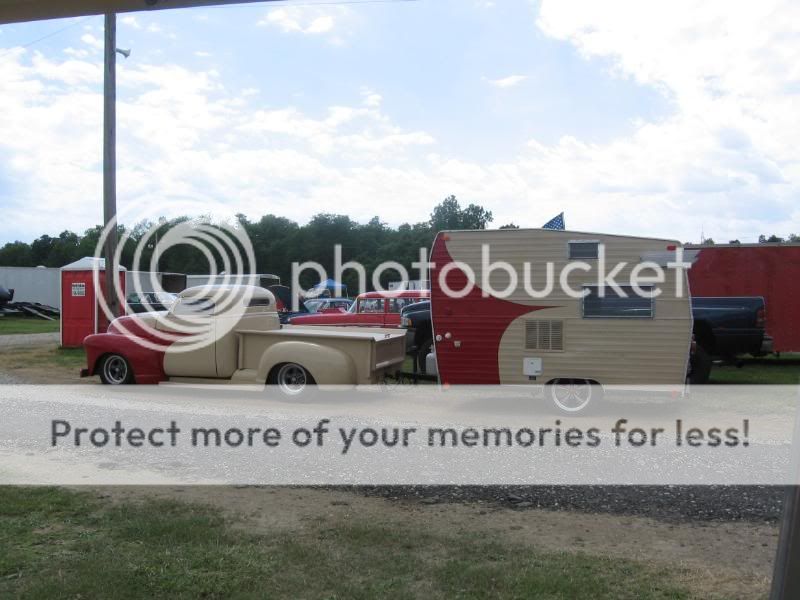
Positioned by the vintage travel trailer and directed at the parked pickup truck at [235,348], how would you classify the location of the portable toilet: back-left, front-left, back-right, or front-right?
front-right

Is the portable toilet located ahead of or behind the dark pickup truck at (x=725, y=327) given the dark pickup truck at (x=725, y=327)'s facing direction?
ahead

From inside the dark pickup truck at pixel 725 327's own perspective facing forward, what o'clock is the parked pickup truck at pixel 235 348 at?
The parked pickup truck is roughly at 11 o'clock from the dark pickup truck.

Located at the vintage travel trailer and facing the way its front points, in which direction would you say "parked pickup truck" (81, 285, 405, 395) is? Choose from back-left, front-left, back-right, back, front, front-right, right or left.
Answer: front

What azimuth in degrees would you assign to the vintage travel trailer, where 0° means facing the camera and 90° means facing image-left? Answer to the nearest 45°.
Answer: approximately 90°

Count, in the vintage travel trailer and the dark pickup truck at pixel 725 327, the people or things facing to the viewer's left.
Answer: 2

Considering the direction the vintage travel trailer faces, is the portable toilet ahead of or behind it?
ahead

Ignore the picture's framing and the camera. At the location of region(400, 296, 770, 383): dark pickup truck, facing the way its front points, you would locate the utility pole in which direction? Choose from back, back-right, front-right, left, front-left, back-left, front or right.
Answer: front

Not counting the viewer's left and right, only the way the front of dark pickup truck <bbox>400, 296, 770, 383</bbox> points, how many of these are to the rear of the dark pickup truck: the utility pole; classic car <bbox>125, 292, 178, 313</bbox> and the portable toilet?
0

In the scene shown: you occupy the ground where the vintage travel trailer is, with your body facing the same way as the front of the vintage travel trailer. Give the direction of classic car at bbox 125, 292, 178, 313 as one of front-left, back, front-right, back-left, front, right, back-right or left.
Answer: front-right

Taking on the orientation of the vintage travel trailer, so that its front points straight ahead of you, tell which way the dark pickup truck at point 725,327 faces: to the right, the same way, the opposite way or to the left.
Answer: the same way

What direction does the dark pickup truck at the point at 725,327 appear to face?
to the viewer's left

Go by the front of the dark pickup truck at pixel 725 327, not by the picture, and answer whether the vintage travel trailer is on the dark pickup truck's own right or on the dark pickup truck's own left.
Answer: on the dark pickup truck's own left
